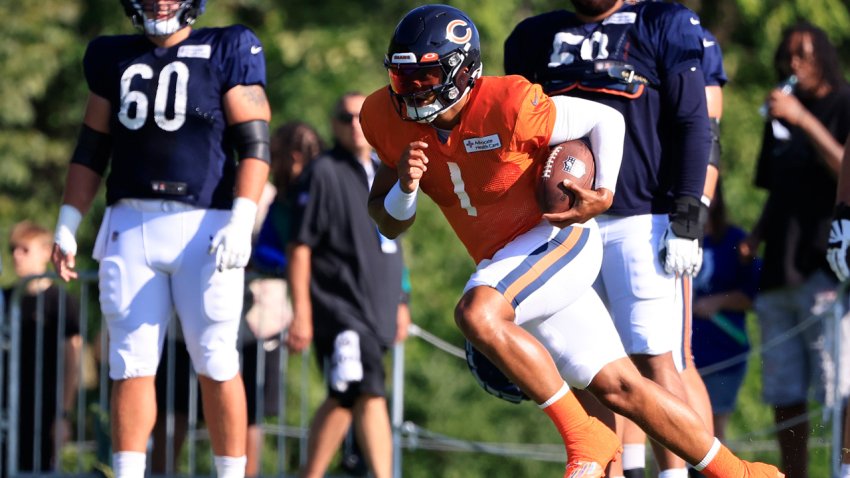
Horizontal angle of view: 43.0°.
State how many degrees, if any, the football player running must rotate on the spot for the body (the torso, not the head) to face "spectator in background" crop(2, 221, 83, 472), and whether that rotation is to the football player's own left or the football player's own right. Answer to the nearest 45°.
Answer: approximately 90° to the football player's own right

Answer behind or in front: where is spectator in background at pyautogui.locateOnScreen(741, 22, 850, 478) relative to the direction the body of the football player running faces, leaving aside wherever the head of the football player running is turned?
behind

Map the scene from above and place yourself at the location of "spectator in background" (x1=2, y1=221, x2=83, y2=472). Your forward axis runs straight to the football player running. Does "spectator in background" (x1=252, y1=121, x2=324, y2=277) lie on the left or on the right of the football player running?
left

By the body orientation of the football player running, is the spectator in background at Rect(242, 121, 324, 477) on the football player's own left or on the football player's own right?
on the football player's own right

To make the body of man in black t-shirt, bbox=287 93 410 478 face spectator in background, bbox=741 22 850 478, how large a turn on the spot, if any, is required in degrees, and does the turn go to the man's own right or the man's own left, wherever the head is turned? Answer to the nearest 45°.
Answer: approximately 45° to the man's own left

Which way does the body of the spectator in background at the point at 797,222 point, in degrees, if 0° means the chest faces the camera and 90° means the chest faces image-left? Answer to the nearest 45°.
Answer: approximately 45°

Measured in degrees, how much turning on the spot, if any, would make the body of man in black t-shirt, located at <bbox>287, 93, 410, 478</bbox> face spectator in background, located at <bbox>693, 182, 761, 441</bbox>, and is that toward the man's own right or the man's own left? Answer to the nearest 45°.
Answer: approximately 45° to the man's own left
